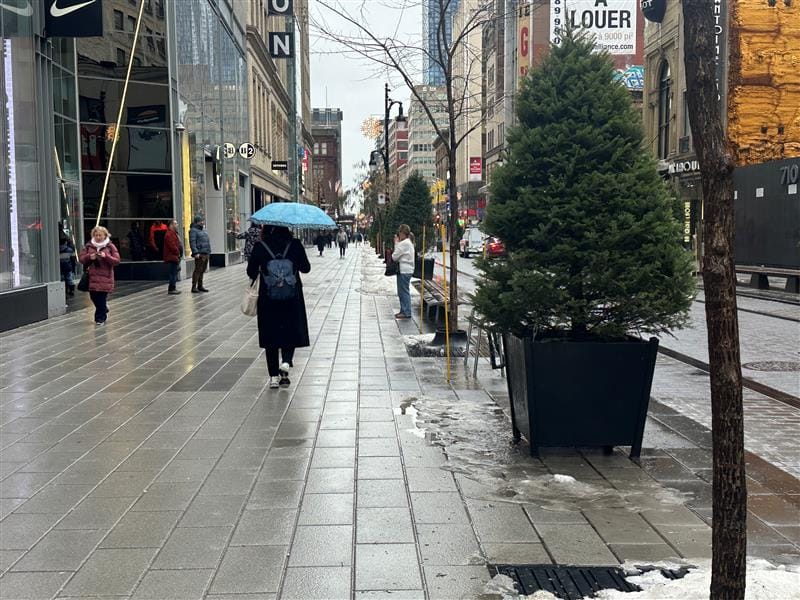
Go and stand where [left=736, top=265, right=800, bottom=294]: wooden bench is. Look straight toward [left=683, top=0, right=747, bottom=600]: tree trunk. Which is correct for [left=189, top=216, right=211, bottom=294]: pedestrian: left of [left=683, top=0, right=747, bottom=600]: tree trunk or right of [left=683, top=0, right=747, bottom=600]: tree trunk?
right

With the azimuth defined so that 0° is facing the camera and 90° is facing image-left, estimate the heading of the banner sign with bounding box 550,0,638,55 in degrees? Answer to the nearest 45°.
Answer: approximately 0°

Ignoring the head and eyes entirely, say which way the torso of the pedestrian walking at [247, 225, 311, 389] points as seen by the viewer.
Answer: away from the camera

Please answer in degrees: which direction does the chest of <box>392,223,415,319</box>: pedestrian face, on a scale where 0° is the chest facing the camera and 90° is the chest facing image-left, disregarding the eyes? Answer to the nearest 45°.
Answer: approximately 90°

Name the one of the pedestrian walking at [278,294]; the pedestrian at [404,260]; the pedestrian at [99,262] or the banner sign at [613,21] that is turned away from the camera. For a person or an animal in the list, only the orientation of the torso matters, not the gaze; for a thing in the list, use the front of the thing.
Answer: the pedestrian walking at [278,294]

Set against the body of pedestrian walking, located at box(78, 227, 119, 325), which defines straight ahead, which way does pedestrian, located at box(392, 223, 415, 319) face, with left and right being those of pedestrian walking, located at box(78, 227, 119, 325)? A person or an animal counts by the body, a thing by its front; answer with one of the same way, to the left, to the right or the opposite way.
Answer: to the right

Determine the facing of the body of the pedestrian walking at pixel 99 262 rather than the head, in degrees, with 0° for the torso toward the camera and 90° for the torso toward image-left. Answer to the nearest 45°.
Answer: approximately 0°
